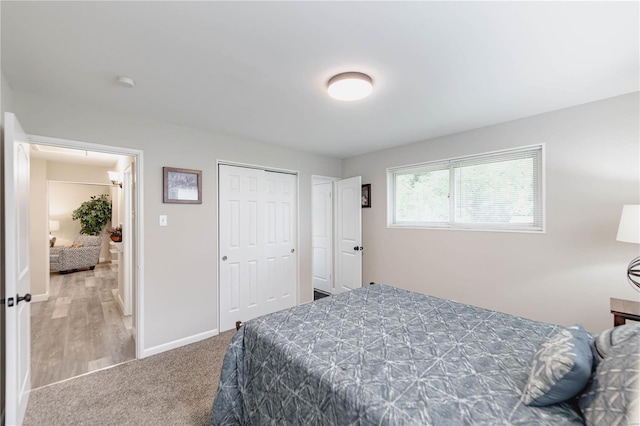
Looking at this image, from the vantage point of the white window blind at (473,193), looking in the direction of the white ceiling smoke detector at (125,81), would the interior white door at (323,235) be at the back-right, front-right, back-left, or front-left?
front-right

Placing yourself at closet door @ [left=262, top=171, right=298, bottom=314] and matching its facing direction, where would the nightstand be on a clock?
The nightstand is roughly at 12 o'clock from the closet door.

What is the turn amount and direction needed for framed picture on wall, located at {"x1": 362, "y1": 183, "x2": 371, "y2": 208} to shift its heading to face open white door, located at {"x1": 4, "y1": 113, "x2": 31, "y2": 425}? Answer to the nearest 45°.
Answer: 0° — it already faces it

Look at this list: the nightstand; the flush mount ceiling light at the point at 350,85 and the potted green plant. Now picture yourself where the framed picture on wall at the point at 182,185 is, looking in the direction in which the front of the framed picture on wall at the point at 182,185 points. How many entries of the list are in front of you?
2

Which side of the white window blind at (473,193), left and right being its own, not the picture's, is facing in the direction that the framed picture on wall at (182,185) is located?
front

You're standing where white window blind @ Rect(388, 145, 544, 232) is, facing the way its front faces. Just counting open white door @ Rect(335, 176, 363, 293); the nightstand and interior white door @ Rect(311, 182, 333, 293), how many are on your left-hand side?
1

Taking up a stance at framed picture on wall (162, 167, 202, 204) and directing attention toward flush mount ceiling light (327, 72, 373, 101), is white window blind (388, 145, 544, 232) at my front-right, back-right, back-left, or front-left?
front-left

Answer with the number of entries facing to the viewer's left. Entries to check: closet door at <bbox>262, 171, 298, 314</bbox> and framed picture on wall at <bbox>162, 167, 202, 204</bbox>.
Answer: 0

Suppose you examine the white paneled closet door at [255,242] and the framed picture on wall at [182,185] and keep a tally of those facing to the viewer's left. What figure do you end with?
0

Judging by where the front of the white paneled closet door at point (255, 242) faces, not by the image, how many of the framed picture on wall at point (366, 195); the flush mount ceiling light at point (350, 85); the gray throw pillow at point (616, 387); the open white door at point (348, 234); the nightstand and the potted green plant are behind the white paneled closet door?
1

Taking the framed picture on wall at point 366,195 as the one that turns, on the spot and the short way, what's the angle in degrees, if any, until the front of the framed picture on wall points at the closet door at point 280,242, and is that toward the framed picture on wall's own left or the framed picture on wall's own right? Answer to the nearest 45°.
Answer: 0° — it already faces it

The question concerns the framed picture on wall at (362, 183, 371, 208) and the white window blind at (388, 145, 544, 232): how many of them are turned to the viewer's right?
0

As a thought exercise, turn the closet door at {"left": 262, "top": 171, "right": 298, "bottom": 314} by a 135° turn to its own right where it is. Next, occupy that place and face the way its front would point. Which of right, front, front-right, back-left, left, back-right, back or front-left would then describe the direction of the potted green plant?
front-right

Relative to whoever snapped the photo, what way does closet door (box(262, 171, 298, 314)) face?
facing the viewer and to the right of the viewer

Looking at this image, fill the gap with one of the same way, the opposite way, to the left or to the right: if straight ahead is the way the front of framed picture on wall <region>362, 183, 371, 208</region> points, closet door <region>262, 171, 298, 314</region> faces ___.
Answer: to the left

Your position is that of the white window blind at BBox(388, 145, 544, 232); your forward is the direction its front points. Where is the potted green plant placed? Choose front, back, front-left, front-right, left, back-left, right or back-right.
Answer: front-right

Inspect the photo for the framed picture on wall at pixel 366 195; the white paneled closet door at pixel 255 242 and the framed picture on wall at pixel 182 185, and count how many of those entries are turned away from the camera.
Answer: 0

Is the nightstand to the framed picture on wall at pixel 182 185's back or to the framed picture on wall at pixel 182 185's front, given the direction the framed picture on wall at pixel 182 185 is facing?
to the front

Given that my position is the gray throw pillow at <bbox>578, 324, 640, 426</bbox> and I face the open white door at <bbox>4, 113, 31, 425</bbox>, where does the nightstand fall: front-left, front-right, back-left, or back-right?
back-right

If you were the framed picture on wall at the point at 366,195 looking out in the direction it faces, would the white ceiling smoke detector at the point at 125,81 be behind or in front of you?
in front

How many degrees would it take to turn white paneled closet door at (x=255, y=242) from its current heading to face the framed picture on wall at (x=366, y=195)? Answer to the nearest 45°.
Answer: approximately 45° to its left

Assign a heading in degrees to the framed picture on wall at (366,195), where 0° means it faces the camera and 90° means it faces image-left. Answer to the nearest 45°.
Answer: approximately 45°

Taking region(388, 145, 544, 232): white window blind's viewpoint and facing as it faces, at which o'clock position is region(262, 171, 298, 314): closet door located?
The closet door is roughly at 1 o'clock from the white window blind.

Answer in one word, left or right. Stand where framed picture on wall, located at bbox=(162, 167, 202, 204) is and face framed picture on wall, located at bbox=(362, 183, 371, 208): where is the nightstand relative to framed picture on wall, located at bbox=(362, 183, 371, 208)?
right
